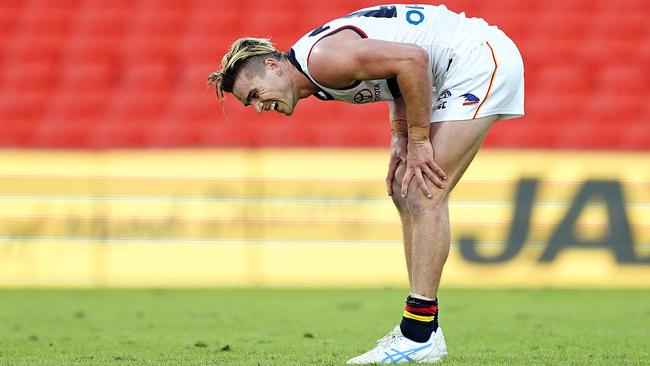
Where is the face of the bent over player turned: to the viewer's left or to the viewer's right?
to the viewer's left

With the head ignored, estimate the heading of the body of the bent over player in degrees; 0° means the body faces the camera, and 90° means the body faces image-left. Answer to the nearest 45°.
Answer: approximately 90°
